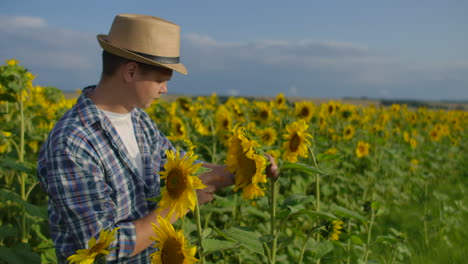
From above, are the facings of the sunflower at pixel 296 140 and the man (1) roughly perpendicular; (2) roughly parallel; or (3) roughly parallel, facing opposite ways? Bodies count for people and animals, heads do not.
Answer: roughly perpendicular

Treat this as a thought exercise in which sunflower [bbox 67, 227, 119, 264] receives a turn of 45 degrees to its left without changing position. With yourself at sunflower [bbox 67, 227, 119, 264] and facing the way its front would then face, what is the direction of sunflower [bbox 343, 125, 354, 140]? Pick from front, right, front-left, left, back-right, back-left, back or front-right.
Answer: back-left

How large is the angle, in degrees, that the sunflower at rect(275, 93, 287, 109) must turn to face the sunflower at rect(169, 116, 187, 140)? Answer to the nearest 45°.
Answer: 0° — it already faces it

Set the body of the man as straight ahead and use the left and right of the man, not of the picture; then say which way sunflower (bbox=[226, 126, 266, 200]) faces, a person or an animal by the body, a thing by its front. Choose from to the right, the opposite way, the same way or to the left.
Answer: to the right

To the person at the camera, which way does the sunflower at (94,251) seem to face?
facing the viewer and to the left of the viewer

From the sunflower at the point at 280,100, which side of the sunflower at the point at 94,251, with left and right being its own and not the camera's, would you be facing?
back

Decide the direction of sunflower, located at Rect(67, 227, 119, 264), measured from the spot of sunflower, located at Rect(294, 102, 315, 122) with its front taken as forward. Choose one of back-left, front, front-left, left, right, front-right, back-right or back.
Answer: front

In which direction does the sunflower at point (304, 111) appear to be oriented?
toward the camera

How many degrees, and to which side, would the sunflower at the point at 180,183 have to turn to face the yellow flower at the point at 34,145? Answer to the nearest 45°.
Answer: approximately 90° to its right

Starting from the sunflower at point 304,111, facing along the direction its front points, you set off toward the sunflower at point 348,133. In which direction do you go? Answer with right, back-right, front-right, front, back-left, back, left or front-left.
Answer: back-left

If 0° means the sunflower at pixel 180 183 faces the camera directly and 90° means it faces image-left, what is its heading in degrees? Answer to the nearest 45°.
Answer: approximately 45°
